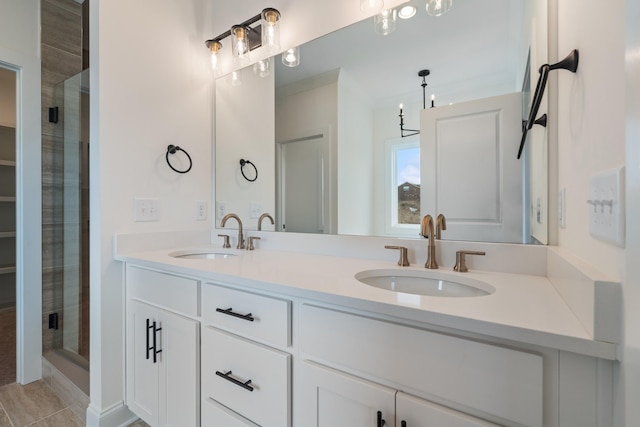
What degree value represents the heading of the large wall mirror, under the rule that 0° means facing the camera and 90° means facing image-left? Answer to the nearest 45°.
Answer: approximately 45°

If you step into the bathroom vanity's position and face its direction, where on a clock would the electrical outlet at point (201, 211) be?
The electrical outlet is roughly at 3 o'clock from the bathroom vanity.

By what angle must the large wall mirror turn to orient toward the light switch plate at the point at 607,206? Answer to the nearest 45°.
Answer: approximately 45° to its left

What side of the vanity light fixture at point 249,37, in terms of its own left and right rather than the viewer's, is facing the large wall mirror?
left
